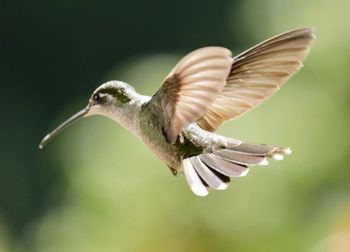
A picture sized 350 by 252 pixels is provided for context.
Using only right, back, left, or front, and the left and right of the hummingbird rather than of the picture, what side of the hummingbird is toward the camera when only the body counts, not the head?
left
